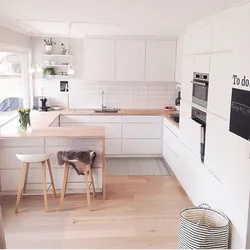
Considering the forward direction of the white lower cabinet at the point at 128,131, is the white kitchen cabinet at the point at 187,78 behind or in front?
in front

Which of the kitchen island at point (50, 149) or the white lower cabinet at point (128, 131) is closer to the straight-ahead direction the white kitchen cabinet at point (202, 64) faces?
the kitchen island

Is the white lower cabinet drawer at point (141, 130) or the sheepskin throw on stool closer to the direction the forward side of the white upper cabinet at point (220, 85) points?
the sheepskin throw on stool

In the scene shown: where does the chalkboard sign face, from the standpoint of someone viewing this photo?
facing the viewer and to the left of the viewer

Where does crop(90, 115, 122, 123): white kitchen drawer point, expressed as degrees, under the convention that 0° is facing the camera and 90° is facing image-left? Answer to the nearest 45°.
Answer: approximately 0°

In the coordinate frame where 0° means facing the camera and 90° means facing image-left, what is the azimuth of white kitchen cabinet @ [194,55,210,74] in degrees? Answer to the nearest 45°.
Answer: approximately 45°

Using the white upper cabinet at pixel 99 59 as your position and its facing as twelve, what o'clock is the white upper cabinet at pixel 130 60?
the white upper cabinet at pixel 130 60 is roughly at 9 o'clock from the white upper cabinet at pixel 99 59.

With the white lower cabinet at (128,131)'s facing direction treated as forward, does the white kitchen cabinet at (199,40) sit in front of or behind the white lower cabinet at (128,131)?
in front
